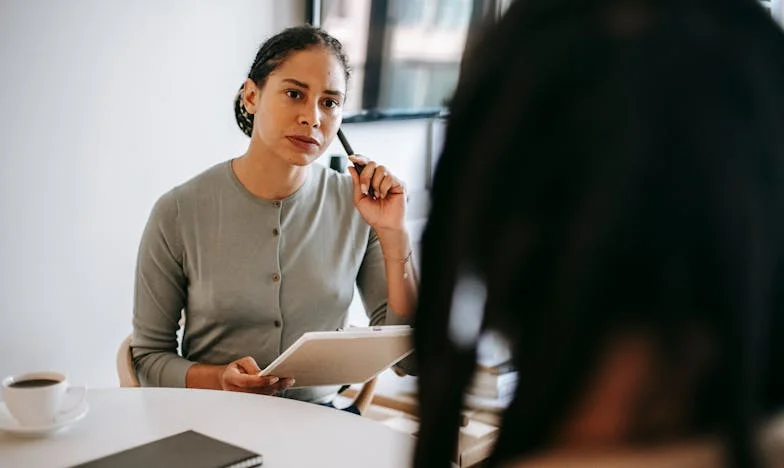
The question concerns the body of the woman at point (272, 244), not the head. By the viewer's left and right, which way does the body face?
facing the viewer

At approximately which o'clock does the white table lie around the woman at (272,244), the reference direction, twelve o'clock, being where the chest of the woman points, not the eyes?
The white table is roughly at 12 o'clock from the woman.

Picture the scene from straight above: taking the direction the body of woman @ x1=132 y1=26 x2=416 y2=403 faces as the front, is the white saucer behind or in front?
in front

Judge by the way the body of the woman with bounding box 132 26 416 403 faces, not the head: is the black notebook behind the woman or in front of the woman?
in front

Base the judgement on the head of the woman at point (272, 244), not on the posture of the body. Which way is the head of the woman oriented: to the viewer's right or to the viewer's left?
to the viewer's right

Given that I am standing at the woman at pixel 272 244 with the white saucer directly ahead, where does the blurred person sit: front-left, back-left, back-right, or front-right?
front-left

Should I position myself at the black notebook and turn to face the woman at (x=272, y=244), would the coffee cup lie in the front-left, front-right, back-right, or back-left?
front-left

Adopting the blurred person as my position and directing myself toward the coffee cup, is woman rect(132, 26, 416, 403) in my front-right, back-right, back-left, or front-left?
front-right

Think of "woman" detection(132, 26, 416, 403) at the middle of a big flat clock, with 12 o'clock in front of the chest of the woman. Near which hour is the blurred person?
The blurred person is roughly at 12 o'clock from the woman.

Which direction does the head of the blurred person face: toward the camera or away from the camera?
away from the camera
